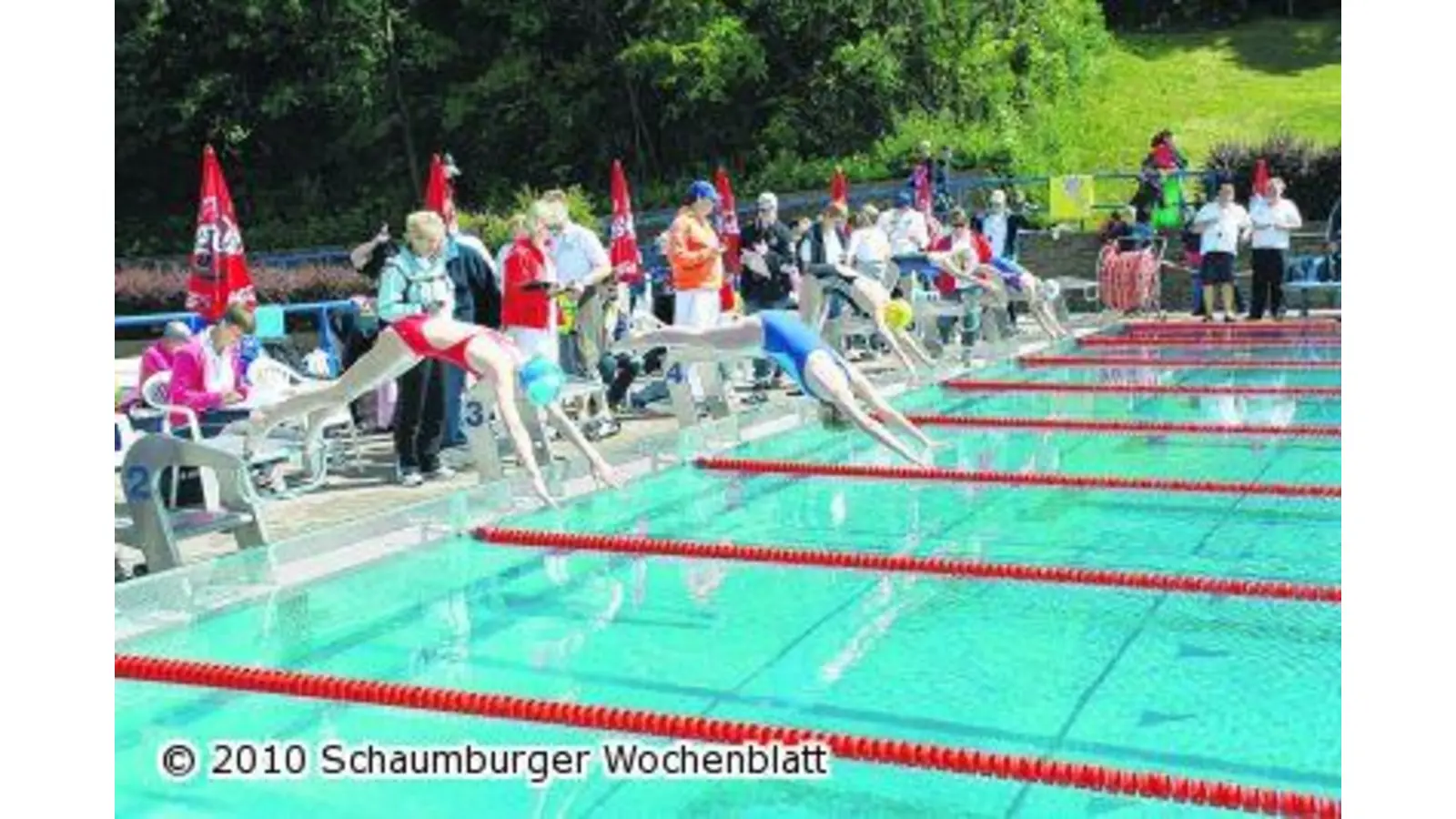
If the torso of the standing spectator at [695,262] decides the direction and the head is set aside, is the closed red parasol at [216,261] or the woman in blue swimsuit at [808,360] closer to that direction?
the woman in blue swimsuit

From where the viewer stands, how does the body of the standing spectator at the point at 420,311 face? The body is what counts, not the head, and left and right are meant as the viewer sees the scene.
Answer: facing the viewer and to the right of the viewer

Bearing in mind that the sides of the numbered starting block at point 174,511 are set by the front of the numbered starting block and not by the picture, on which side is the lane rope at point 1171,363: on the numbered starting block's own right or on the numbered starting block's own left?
on the numbered starting block's own left

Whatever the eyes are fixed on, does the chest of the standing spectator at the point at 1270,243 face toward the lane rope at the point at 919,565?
yes

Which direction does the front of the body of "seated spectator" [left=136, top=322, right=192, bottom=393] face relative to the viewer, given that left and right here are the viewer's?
facing to the right of the viewer

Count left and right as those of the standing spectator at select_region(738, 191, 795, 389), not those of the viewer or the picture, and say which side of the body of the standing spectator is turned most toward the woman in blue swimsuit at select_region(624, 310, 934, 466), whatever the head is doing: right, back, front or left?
front

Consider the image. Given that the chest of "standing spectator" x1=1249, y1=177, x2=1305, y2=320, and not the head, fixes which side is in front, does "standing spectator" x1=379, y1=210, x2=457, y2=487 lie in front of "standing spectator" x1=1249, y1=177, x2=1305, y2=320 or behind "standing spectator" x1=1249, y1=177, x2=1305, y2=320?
in front

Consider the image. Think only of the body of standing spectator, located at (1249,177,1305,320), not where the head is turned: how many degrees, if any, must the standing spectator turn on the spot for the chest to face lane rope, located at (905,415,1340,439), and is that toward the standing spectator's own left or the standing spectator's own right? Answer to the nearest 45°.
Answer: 0° — they already face it

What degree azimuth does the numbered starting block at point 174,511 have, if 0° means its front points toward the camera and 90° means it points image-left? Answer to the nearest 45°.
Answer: approximately 315°

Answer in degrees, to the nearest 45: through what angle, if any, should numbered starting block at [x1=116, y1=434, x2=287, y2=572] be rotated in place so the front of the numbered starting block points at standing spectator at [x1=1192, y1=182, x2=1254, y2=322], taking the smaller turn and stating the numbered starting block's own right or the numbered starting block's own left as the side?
approximately 90° to the numbered starting block's own left
